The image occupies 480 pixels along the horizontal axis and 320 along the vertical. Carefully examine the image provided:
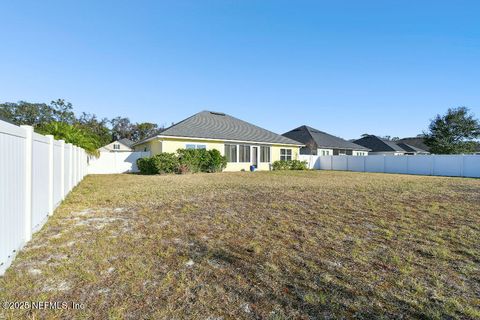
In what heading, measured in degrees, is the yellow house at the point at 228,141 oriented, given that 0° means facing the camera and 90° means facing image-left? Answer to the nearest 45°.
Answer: approximately 135°

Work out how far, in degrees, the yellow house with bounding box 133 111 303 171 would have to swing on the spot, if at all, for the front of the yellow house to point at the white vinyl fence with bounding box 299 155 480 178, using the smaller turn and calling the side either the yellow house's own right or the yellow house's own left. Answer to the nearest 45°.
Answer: approximately 135° to the yellow house's own right

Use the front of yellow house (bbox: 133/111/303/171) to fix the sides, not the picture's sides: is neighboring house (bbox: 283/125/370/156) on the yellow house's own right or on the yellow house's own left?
on the yellow house's own right

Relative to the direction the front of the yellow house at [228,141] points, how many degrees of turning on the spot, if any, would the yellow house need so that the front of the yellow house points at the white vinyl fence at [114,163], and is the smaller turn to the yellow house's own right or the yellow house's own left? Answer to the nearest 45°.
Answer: approximately 45° to the yellow house's own left

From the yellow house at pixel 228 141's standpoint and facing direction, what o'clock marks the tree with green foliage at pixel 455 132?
The tree with green foliage is roughly at 4 o'clock from the yellow house.

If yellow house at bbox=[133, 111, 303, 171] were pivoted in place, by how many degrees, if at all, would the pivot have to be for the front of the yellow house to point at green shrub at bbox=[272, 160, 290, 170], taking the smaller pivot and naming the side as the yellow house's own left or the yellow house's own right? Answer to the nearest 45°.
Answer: approximately 135° to the yellow house's own right
